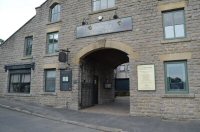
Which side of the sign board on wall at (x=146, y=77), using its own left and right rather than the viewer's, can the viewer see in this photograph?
front

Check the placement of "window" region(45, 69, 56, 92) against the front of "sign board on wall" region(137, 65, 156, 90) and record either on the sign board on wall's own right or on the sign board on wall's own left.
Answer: on the sign board on wall's own right

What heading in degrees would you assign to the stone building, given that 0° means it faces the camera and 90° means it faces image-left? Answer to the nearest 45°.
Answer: approximately 45°
